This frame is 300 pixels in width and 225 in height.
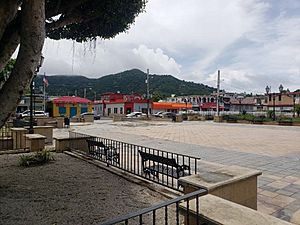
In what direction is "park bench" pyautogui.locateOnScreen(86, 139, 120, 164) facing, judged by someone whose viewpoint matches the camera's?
facing away from the viewer and to the right of the viewer

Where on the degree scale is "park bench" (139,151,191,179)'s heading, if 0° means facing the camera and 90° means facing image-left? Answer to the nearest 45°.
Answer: approximately 225°

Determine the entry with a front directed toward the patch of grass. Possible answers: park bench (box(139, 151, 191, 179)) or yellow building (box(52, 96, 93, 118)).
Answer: the yellow building

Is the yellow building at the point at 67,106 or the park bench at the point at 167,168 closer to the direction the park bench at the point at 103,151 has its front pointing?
the yellow building

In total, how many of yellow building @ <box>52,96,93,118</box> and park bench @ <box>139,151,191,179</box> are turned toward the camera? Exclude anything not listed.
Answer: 1

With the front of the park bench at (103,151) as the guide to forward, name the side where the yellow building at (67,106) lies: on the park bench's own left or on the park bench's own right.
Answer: on the park bench's own left

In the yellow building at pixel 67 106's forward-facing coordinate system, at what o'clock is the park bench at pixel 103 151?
The park bench is roughly at 12 o'clock from the yellow building.

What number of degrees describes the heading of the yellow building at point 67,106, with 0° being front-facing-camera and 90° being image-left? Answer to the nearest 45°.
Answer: approximately 0°

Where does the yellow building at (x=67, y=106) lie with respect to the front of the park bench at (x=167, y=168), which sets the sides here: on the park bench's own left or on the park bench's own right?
on the park bench's own left

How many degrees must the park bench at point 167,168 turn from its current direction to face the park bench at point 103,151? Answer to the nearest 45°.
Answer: approximately 90° to its left
